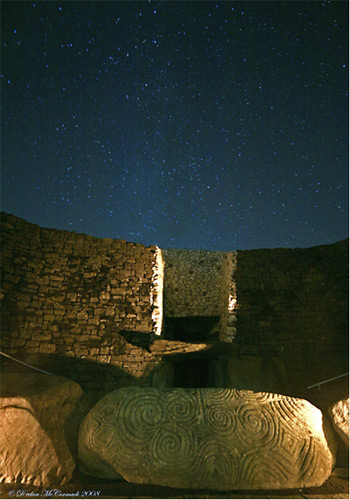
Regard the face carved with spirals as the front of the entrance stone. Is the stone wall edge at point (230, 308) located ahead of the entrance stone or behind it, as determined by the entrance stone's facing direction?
behind

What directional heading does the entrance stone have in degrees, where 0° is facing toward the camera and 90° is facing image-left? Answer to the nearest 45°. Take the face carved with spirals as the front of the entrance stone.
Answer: approximately 0°

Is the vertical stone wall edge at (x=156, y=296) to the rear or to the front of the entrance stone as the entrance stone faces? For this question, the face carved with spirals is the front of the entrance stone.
to the rear

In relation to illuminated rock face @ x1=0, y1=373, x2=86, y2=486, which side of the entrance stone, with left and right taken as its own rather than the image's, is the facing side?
right

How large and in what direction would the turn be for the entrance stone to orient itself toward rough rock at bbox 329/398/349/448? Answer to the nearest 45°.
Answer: approximately 135° to its left

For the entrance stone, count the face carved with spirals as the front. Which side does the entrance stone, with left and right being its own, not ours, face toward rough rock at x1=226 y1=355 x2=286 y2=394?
back
